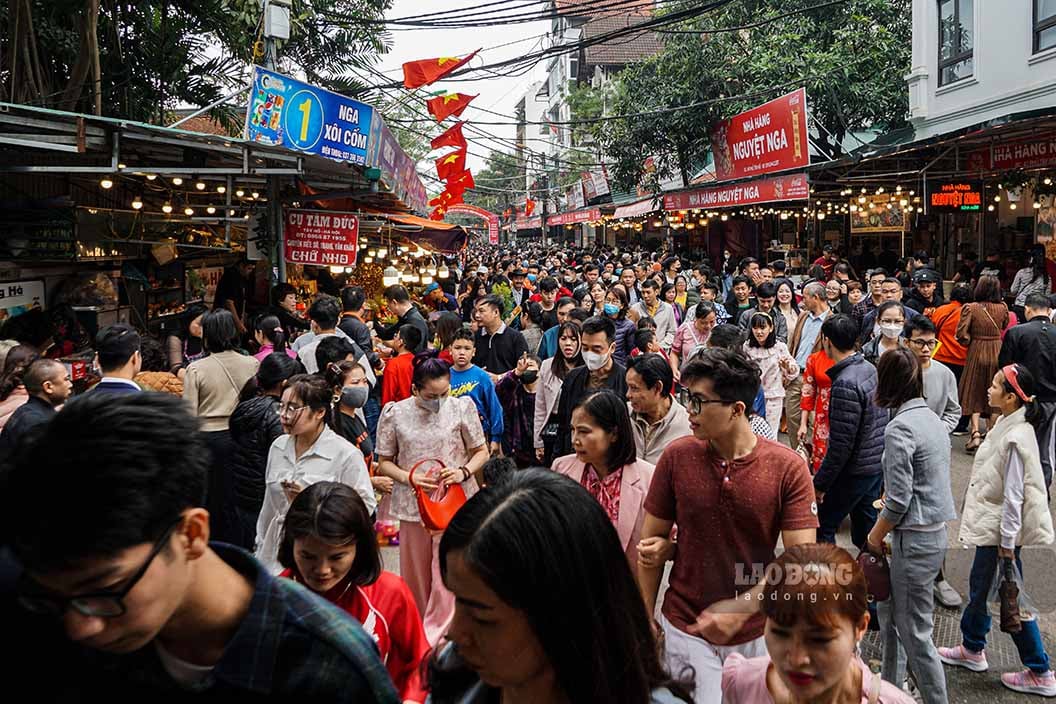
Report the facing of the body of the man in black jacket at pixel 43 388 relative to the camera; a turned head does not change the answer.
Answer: to the viewer's right

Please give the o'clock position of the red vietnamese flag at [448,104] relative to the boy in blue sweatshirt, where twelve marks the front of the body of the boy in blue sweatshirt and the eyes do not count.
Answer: The red vietnamese flag is roughly at 6 o'clock from the boy in blue sweatshirt.

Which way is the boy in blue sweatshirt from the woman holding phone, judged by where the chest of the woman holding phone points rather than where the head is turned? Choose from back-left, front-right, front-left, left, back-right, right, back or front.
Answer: back

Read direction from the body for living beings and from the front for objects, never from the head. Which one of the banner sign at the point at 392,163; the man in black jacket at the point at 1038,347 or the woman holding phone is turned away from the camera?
the man in black jacket

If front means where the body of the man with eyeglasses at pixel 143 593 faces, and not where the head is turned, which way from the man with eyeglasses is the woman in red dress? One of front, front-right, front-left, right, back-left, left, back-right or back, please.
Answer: back

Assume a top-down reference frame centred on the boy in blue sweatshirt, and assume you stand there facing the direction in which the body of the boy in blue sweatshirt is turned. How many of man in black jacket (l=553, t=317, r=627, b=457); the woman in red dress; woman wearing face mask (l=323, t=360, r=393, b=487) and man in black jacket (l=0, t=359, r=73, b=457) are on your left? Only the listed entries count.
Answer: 2

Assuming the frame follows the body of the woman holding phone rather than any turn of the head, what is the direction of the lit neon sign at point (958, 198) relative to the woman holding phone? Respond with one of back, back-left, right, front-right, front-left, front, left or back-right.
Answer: back

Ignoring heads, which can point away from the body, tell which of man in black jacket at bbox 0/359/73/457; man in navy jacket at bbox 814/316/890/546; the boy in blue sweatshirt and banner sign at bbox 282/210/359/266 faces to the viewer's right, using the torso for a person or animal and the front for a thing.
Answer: man in black jacket at bbox 0/359/73/457
